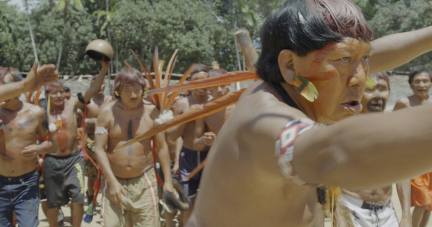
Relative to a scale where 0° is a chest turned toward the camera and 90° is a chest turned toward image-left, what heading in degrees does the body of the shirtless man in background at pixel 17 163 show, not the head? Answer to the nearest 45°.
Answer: approximately 0°

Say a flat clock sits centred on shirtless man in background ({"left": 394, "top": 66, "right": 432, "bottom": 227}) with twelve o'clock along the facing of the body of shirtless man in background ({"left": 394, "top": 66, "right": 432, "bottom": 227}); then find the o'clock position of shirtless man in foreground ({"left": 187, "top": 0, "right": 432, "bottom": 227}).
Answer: shirtless man in foreground ({"left": 187, "top": 0, "right": 432, "bottom": 227}) is roughly at 12 o'clock from shirtless man in background ({"left": 394, "top": 66, "right": 432, "bottom": 227}).

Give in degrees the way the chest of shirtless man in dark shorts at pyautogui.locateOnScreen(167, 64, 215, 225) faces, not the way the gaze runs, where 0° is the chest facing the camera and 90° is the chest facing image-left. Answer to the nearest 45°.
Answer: approximately 315°

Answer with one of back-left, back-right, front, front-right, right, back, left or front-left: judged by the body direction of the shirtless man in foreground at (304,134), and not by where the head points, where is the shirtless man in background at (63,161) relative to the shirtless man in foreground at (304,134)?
back-left

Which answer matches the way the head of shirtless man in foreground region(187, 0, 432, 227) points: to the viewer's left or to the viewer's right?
to the viewer's right

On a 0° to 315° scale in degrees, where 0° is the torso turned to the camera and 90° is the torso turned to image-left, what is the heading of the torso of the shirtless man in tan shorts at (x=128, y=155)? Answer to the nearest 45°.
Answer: approximately 0°

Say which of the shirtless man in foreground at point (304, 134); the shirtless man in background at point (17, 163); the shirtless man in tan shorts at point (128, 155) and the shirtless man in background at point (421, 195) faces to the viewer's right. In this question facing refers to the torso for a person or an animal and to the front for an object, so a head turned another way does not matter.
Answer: the shirtless man in foreground at point (304, 134)

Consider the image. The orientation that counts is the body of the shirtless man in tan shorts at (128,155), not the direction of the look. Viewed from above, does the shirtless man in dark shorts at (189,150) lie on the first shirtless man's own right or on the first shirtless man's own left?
on the first shirtless man's own left

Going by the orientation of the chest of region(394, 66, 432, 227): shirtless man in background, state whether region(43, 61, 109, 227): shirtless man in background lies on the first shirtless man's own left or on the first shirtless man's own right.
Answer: on the first shirtless man's own right

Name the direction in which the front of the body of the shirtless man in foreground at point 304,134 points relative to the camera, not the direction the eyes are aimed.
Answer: to the viewer's right
